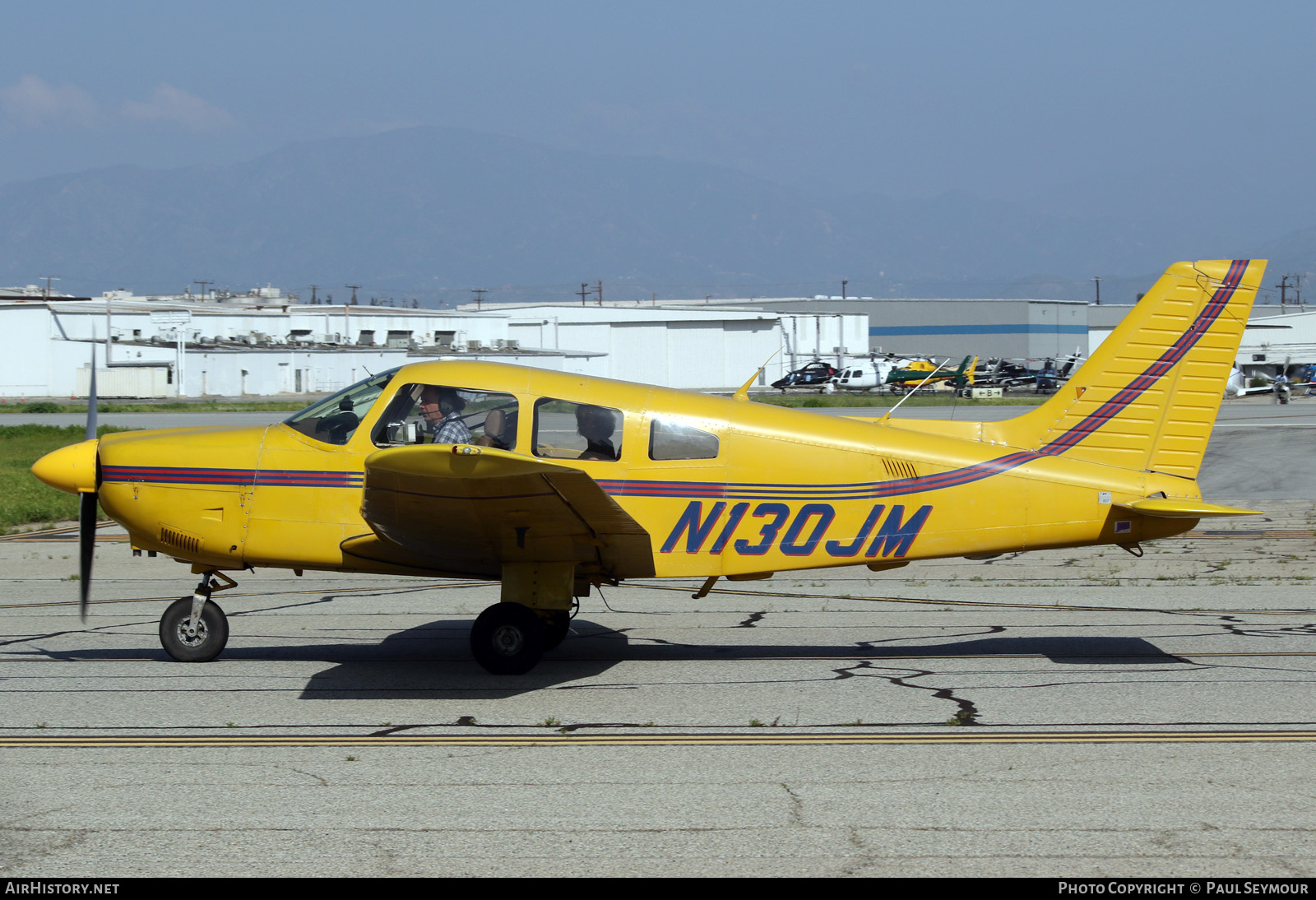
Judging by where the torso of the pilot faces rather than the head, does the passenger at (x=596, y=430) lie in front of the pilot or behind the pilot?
behind

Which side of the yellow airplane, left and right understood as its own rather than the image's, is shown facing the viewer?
left

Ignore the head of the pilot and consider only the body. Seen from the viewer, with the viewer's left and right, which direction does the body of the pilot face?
facing to the left of the viewer

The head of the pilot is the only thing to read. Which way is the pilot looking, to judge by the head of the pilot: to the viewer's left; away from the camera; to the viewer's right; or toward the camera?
to the viewer's left
